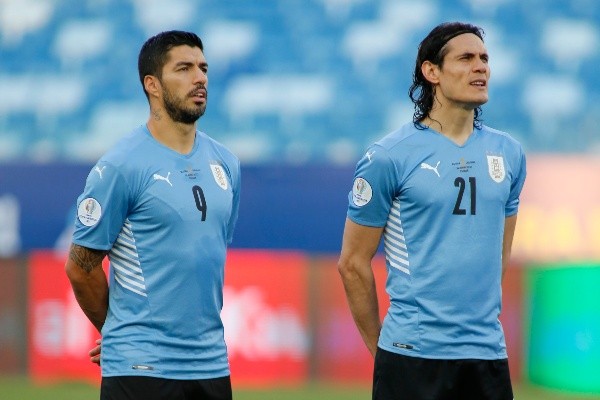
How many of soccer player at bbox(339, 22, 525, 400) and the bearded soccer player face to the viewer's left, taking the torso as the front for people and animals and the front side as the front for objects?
0

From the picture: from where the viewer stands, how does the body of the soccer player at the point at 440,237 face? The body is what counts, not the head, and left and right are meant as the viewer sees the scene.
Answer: facing the viewer and to the right of the viewer

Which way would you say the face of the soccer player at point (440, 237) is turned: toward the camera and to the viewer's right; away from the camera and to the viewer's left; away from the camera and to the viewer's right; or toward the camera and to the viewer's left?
toward the camera and to the viewer's right

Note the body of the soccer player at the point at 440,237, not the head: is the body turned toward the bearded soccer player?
no

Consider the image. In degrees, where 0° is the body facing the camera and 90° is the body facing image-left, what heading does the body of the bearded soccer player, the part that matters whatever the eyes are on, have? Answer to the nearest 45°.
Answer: approximately 315°

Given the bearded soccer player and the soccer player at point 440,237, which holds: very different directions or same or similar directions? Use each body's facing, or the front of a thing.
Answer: same or similar directions

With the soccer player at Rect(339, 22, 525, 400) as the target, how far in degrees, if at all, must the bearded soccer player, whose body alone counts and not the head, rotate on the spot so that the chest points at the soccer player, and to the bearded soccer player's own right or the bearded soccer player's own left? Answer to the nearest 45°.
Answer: approximately 45° to the bearded soccer player's own left
